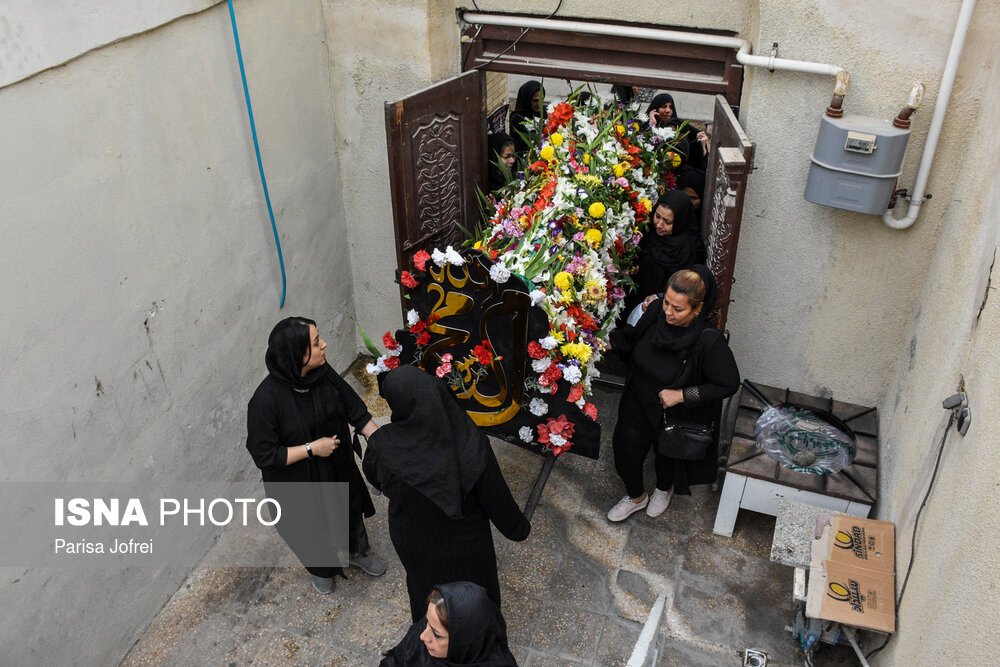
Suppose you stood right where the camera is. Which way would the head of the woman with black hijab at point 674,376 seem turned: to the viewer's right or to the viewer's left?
to the viewer's left

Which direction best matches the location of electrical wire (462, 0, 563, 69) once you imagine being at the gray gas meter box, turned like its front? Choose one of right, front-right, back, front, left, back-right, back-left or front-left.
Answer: right

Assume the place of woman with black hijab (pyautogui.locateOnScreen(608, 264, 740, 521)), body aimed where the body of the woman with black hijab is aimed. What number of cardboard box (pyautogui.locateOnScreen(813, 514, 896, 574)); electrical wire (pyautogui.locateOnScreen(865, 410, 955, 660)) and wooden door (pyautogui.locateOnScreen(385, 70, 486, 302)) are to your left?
2

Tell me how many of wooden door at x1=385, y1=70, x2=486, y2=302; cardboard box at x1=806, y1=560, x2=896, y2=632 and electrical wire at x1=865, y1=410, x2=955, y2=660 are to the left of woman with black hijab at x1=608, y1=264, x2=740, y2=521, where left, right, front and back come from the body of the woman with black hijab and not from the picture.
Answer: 2

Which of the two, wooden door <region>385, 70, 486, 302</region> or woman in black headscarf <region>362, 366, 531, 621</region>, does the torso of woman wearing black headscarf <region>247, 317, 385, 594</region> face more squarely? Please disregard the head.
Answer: the woman in black headscarf

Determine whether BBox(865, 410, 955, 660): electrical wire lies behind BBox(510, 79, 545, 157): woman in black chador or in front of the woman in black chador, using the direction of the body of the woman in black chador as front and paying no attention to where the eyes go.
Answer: in front

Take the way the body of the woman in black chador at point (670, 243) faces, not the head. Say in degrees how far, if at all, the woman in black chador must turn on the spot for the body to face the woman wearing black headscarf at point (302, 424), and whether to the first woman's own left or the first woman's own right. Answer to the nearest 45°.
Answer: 0° — they already face them

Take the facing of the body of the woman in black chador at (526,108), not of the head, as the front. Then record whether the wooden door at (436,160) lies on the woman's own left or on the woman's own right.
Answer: on the woman's own right

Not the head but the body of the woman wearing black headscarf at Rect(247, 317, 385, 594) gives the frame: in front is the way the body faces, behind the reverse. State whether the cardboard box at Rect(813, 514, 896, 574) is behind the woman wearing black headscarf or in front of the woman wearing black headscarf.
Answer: in front

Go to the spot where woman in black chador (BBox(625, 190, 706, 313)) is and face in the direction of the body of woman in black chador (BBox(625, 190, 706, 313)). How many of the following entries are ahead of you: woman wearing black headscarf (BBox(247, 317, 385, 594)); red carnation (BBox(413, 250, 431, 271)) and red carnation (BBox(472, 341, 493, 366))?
3

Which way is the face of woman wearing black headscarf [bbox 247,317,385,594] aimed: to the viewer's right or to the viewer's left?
to the viewer's right

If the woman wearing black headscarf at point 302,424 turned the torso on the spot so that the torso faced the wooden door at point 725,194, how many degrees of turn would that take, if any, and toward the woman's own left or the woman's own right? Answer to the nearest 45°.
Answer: approximately 45° to the woman's own left

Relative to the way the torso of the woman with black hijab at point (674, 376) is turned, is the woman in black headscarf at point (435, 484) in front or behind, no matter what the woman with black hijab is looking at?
in front

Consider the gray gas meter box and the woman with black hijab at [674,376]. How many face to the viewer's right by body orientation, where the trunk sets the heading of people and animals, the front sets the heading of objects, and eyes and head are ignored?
0
